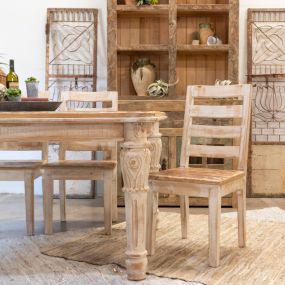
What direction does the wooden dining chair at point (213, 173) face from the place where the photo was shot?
facing the viewer and to the left of the viewer

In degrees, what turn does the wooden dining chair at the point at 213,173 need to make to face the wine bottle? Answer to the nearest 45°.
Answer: approximately 45° to its right

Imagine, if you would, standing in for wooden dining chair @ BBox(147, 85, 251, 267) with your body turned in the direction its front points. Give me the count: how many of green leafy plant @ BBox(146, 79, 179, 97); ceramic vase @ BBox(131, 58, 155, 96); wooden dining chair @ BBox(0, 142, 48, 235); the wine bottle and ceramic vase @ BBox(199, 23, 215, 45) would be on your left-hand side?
0

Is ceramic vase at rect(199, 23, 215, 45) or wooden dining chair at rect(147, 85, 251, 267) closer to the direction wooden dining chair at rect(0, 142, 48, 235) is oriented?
the wooden dining chair

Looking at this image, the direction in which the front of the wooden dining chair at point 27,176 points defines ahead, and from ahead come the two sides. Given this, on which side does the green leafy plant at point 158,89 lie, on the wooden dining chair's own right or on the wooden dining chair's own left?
on the wooden dining chair's own left

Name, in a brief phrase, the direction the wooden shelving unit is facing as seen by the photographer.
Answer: facing the viewer

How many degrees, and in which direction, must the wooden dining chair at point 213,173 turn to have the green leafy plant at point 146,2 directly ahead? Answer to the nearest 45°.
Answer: approximately 135° to its right

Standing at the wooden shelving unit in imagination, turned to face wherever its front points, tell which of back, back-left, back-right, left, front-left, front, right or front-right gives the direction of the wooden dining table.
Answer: front
